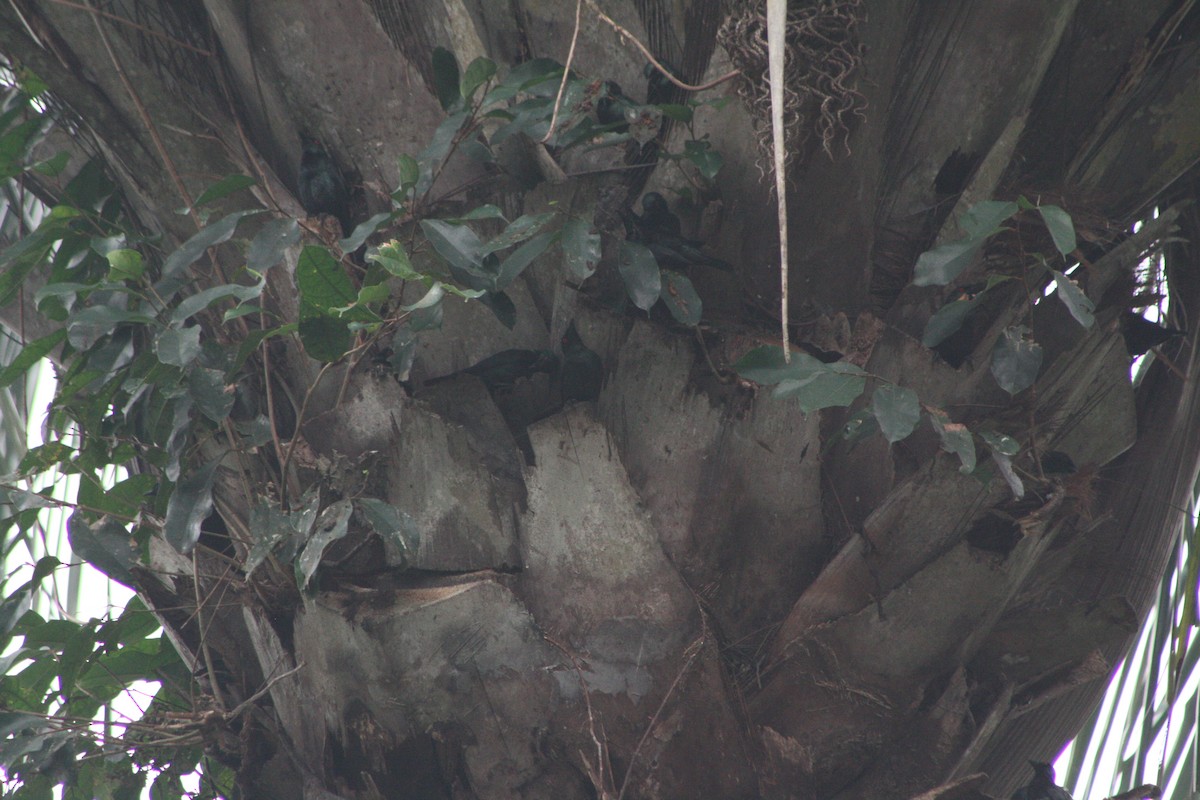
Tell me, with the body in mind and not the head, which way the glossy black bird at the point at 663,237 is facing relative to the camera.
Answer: to the viewer's left
